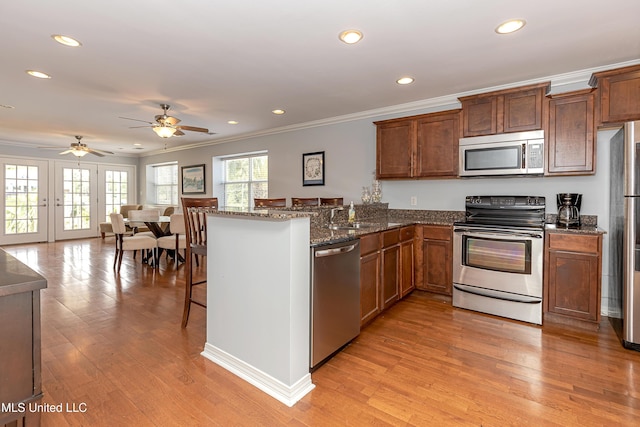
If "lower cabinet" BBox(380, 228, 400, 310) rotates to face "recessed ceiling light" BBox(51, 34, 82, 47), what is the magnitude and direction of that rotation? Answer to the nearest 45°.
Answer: approximately 90° to its right

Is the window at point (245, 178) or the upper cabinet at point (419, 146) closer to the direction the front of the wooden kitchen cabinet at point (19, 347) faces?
the upper cabinet

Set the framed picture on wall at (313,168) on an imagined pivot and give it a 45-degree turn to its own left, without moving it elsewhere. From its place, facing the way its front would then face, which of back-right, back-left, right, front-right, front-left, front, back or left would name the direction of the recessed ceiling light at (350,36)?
front

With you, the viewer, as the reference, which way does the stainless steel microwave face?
facing the viewer

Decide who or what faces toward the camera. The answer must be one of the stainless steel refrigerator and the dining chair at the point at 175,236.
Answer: the stainless steel refrigerator

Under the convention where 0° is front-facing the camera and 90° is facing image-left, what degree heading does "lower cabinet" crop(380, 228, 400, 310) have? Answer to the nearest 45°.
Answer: approximately 315°

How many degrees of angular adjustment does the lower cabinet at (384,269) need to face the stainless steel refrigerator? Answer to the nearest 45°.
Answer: approximately 45° to its left

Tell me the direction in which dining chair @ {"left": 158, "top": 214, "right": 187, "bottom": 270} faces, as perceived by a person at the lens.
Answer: facing away from the viewer and to the left of the viewer

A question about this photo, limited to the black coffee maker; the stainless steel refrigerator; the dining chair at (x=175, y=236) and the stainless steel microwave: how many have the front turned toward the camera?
3

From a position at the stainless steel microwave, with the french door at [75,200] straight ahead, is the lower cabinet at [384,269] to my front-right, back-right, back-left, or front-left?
front-left

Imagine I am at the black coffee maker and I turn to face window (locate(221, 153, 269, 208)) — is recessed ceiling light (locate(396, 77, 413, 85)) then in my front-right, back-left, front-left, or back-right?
front-left

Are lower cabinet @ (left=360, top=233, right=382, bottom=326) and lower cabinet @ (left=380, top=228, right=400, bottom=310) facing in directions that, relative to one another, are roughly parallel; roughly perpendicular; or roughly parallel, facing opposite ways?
roughly parallel

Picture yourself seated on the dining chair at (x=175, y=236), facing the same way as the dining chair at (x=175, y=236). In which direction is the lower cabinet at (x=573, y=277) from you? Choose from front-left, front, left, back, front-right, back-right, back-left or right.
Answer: back

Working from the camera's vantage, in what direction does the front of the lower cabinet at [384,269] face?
facing the viewer and to the right of the viewer

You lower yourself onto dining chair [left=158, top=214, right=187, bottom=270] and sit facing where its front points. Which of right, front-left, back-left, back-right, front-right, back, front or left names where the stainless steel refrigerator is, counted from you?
back

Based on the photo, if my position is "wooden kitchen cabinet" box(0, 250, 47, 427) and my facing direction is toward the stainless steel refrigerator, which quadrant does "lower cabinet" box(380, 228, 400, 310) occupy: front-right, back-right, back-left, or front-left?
front-left
